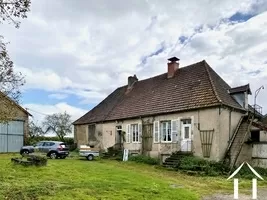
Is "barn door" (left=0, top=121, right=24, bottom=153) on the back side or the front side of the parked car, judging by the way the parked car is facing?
on the front side

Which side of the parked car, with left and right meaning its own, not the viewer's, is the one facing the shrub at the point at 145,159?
back

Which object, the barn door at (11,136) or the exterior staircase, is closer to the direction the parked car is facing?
the barn door

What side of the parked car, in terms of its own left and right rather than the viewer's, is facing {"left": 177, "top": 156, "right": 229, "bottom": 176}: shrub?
back

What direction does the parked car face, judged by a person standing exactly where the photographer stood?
facing away from the viewer and to the left of the viewer

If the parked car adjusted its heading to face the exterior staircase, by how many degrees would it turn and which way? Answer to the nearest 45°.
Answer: approximately 180°

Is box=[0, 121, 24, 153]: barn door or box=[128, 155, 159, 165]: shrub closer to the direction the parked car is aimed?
the barn door
